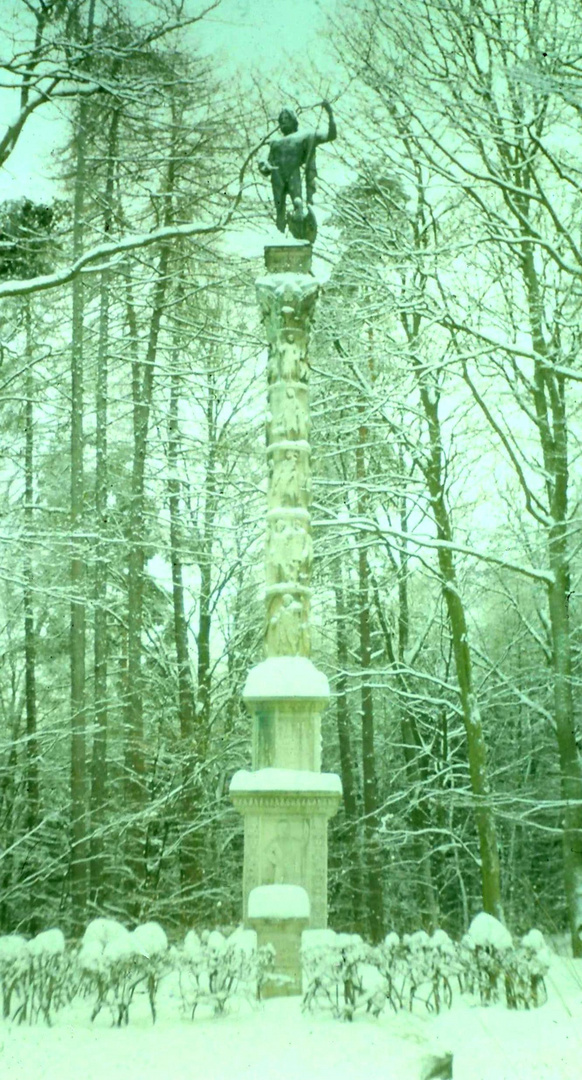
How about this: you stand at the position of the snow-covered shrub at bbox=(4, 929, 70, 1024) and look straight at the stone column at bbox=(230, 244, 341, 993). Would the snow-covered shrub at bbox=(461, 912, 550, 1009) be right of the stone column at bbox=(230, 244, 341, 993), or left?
right

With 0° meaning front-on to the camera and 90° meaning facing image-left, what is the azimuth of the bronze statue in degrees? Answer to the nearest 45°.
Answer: approximately 0°
